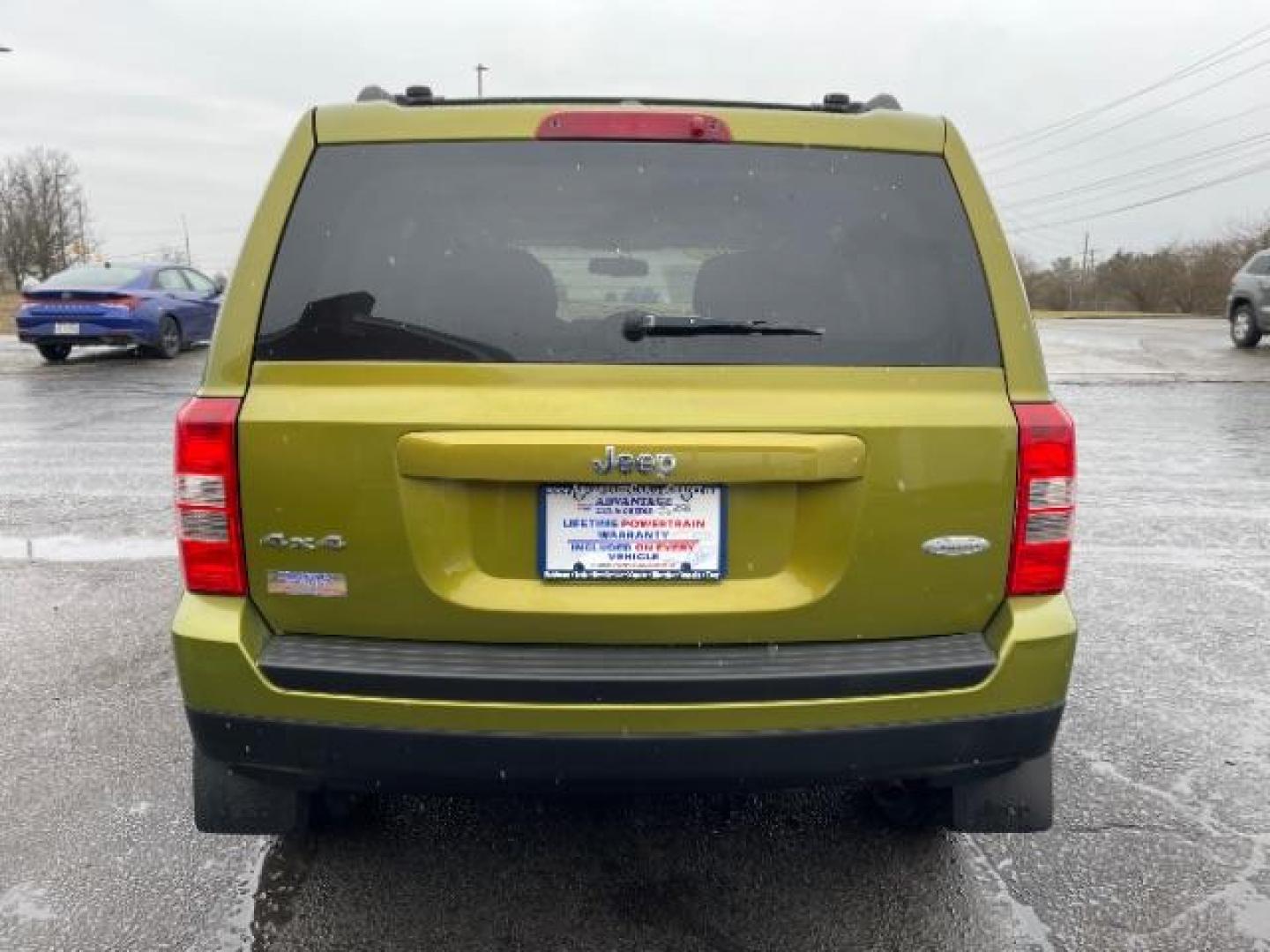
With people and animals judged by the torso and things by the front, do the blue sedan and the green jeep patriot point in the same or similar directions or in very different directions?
same or similar directions

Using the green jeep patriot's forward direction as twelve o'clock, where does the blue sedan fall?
The blue sedan is roughly at 11 o'clock from the green jeep patriot.

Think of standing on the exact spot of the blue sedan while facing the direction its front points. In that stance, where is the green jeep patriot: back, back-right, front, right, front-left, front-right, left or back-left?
back-right

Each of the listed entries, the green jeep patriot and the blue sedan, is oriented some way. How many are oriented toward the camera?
0

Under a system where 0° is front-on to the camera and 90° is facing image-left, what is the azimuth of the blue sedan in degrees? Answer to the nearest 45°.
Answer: approximately 225°

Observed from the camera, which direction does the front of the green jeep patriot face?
facing away from the viewer
